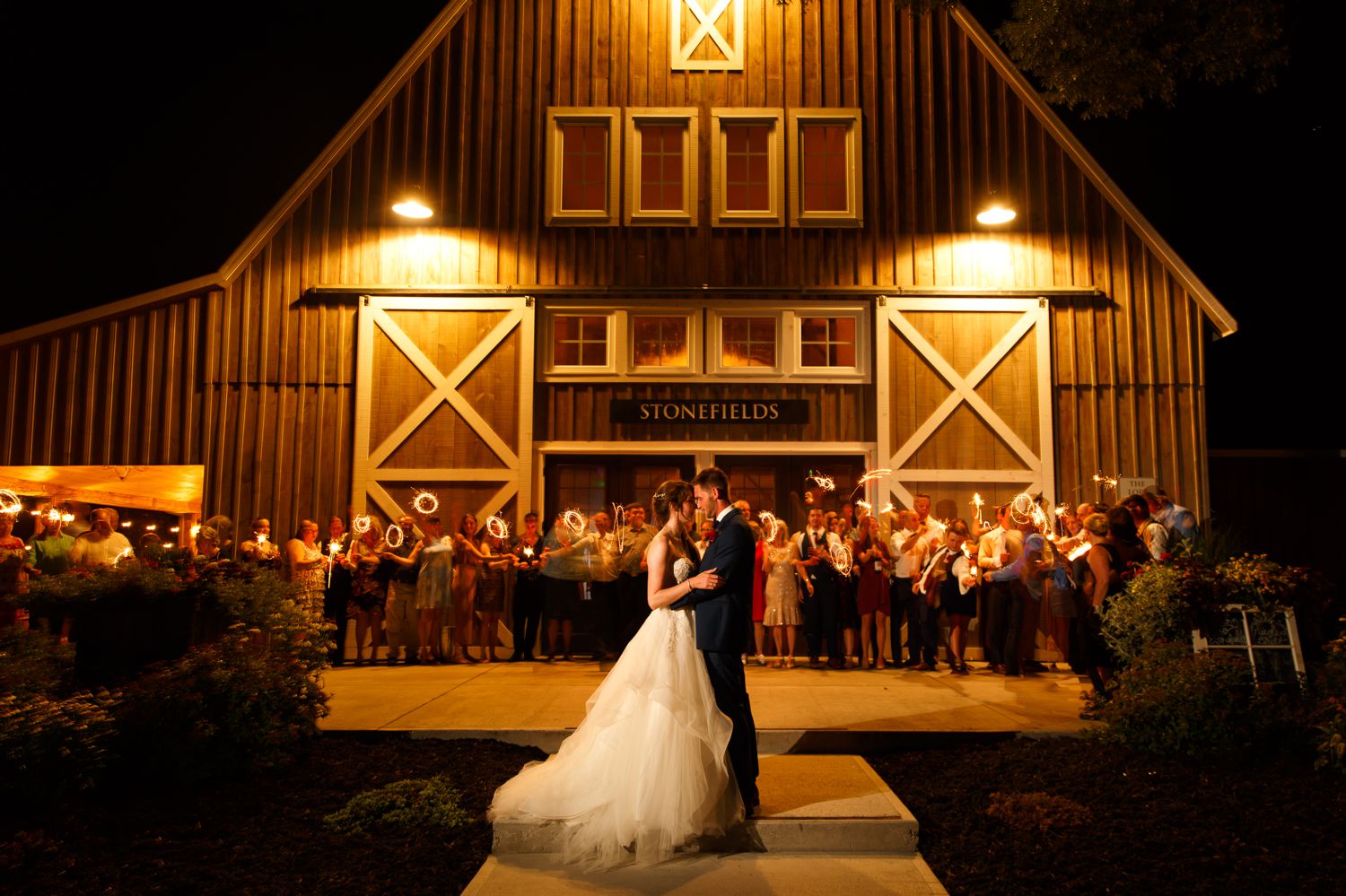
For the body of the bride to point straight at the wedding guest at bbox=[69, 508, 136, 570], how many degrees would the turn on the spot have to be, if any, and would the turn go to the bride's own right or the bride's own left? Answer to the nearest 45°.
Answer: approximately 135° to the bride's own left

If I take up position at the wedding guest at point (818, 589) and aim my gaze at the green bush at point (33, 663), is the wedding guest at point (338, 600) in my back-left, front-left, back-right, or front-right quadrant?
front-right

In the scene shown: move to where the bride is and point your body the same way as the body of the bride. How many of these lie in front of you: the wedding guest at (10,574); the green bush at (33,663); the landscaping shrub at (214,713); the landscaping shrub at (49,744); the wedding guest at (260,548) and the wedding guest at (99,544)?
0

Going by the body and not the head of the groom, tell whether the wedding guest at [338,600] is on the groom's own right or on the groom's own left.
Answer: on the groom's own right

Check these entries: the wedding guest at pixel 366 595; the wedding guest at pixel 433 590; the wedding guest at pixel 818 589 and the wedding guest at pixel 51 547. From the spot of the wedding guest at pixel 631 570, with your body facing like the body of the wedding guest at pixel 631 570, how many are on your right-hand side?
3

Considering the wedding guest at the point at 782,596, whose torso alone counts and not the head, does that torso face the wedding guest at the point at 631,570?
no

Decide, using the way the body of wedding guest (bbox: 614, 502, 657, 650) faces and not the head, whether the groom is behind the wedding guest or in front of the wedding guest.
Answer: in front

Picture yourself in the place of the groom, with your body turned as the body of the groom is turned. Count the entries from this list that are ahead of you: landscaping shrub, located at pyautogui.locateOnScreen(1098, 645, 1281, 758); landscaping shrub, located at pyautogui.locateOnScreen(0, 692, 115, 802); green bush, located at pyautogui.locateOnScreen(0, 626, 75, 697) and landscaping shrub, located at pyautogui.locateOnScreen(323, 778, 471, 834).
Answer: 3

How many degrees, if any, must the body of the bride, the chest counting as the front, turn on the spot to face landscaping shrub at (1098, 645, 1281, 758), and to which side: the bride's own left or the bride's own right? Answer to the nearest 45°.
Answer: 0° — they already face it

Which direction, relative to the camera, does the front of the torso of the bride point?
to the viewer's right

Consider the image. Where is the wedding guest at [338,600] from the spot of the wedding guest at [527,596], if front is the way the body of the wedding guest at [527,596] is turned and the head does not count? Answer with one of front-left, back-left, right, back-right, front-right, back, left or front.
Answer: right

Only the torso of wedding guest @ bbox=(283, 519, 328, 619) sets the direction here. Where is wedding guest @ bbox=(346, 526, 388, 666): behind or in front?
in front

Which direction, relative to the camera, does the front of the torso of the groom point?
to the viewer's left

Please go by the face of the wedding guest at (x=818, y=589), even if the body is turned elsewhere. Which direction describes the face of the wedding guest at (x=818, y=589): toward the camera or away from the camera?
toward the camera

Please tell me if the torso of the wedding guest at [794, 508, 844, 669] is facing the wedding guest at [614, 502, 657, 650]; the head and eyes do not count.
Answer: no

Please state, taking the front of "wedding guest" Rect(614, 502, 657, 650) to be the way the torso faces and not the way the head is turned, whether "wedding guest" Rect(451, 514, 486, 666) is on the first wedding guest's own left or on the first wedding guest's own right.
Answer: on the first wedding guest's own right

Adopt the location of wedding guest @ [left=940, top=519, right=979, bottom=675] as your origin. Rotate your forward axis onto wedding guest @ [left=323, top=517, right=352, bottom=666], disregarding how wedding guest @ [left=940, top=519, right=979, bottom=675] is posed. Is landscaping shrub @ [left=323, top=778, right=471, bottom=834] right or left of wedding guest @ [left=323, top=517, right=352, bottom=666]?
left

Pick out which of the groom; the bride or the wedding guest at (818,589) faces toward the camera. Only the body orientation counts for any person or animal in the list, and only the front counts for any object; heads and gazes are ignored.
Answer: the wedding guest

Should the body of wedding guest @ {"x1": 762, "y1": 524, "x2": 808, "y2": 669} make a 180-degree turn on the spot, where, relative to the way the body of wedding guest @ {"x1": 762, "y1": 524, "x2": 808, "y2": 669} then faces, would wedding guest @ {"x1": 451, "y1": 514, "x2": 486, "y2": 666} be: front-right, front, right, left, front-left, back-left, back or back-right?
left

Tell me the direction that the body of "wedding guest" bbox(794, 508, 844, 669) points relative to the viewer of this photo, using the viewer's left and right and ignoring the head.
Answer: facing the viewer

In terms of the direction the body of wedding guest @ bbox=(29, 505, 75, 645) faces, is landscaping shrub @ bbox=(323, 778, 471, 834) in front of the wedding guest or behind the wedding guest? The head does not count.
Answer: in front

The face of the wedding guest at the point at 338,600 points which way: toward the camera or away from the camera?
toward the camera

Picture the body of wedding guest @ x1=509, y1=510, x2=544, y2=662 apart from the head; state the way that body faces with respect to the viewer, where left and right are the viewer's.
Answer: facing the viewer
